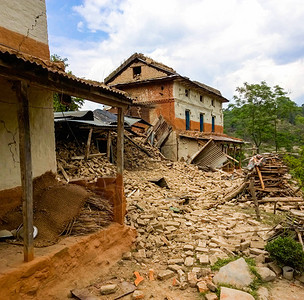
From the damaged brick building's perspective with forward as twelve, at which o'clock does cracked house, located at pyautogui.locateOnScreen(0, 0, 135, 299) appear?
The cracked house is roughly at 2 o'clock from the damaged brick building.

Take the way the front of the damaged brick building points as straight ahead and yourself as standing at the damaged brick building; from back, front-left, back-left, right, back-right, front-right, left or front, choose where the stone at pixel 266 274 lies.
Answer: front-right

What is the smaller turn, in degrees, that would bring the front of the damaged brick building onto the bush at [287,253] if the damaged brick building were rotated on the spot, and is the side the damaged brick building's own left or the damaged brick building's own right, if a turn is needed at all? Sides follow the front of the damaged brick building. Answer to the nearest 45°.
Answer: approximately 45° to the damaged brick building's own right

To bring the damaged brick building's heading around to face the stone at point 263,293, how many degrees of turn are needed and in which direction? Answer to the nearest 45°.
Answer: approximately 45° to its right

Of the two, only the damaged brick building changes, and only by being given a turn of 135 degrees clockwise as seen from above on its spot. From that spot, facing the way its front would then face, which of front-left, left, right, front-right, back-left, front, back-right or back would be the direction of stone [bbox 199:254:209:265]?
left

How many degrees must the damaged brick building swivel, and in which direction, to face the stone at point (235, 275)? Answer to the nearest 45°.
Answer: approximately 45° to its right

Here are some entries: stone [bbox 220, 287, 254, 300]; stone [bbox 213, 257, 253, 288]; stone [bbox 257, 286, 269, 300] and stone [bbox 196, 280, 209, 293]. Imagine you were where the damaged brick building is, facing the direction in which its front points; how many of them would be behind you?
0

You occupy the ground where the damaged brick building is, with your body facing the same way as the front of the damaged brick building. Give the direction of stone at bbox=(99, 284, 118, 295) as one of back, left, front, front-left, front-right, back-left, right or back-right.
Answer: front-right

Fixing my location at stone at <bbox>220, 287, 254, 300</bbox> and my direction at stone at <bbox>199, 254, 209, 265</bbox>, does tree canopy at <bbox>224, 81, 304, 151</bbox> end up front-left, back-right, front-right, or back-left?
front-right

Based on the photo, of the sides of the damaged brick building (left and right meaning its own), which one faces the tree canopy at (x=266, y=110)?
left
